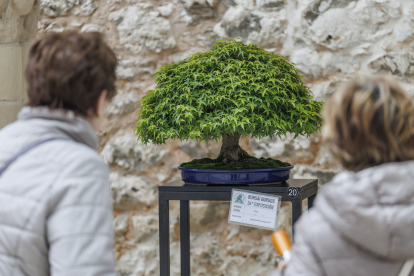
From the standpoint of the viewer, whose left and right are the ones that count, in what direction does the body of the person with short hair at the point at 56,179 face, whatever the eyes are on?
facing away from the viewer and to the right of the viewer

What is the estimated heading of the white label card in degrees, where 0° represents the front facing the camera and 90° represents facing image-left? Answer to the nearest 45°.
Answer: approximately 0°

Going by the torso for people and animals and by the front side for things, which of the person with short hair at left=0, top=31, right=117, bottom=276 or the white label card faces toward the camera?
the white label card

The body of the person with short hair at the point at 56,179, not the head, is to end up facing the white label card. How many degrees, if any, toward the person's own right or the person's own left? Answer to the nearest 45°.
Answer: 0° — they already face it

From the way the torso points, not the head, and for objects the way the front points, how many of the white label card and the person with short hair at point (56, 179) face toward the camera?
1

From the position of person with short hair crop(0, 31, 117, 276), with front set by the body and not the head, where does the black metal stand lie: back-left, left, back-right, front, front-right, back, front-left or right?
front

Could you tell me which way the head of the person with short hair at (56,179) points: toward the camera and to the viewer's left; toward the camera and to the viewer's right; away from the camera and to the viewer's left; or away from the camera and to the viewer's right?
away from the camera and to the viewer's right

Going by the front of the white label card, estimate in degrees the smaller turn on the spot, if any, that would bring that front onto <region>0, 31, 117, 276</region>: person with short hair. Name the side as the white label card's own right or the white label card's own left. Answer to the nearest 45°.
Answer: approximately 45° to the white label card's own right

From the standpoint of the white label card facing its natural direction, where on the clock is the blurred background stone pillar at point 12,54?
The blurred background stone pillar is roughly at 4 o'clock from the white label card.

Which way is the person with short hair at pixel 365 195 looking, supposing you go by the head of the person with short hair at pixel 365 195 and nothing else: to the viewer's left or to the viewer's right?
to the viewer's left

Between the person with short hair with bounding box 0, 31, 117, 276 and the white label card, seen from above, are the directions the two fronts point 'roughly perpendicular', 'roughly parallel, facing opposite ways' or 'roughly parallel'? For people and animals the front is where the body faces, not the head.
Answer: roughly parallel, facing opposite ways
